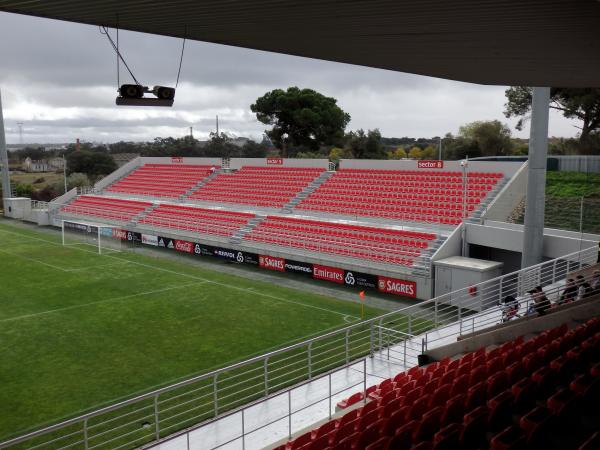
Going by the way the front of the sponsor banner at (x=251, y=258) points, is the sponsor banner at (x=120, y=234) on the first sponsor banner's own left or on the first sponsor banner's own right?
on the first sponsor banner's own right

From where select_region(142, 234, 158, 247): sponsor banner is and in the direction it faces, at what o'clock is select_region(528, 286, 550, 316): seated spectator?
The seated spectator is roughly at 10 o'clock from the sponsor banner.

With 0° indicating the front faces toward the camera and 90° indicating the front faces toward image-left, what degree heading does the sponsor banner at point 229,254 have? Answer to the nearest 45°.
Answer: approximately 45°

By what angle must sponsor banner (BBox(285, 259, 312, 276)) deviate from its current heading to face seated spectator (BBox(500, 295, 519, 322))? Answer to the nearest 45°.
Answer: approximately 45° to its left

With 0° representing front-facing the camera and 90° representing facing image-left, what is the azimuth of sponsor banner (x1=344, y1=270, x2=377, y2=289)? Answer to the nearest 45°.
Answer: approximately 45°

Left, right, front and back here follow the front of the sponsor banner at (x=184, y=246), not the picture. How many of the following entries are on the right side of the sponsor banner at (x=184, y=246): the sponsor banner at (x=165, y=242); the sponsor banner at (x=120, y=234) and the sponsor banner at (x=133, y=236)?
3

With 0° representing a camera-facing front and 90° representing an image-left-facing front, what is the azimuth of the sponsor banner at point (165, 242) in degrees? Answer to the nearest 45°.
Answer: approximately 45°

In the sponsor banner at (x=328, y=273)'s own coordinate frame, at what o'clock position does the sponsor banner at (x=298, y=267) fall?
the sponsor banner at (x=298, y=267) is roughly at 3 o'clock from the sponsor banner at (x=328, y=273).

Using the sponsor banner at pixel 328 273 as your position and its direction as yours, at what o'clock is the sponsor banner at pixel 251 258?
the sponsor banner at pixel 251 258 is roughly at 3 o'clock from the sponsor banner at pixel 328 273.

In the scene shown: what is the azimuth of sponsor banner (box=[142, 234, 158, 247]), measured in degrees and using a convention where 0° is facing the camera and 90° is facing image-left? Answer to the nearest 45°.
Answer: approximately 45°

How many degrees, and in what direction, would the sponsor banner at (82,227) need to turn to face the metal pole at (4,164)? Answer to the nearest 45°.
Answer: approximately 135° to its right

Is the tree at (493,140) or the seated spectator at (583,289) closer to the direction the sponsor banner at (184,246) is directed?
the seated spectator
